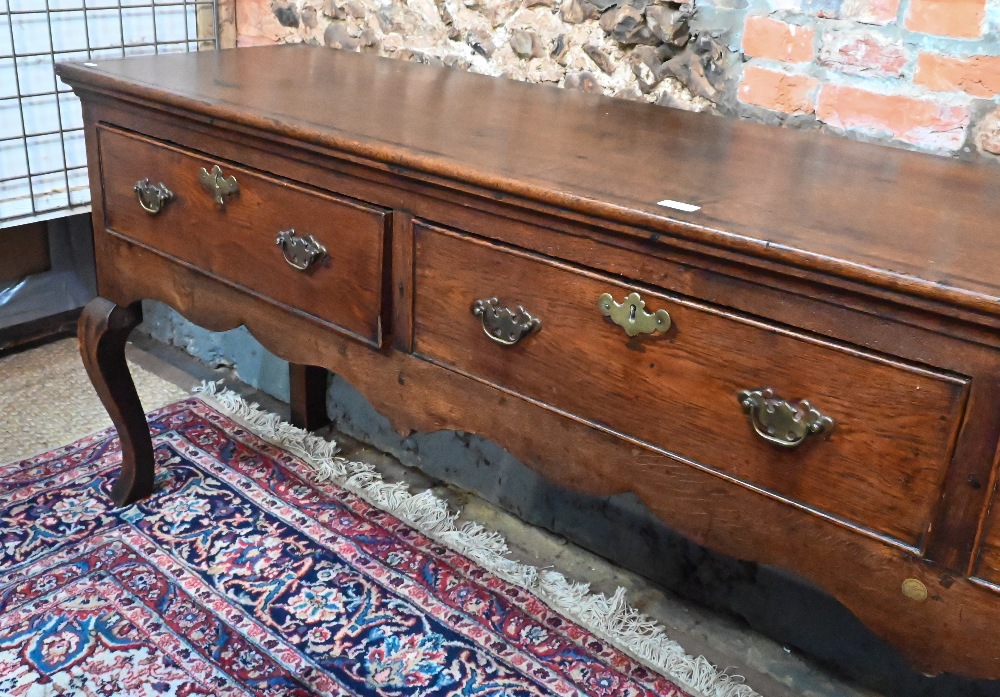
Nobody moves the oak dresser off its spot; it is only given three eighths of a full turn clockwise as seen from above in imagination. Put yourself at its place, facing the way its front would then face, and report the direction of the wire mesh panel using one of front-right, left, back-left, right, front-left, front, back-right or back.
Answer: front-left

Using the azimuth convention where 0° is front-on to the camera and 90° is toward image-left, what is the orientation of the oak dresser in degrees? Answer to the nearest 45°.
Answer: approximately 45°
